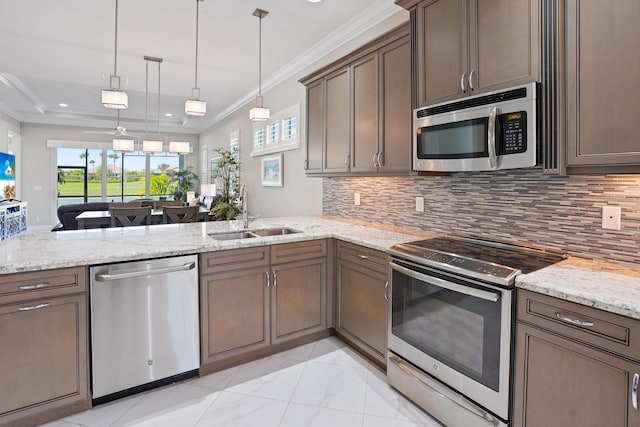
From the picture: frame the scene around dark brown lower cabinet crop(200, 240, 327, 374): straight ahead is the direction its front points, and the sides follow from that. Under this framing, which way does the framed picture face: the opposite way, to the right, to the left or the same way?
to the right

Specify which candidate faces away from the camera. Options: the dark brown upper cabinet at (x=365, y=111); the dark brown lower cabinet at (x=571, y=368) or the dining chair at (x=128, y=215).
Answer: the dining chair

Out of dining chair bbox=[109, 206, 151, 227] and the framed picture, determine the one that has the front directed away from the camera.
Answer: the dining chair

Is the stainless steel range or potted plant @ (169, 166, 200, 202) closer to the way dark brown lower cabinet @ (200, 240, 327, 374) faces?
the stainless steel range

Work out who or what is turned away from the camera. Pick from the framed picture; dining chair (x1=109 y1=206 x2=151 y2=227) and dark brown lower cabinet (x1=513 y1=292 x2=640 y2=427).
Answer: the dining chair

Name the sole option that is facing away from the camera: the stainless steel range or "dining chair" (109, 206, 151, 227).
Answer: the dining chair

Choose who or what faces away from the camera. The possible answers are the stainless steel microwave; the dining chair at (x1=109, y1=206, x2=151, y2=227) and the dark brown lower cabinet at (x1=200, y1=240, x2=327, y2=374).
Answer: the dining chair

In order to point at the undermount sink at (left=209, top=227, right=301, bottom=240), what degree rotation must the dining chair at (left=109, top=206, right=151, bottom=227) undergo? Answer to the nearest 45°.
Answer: approximately 180°
